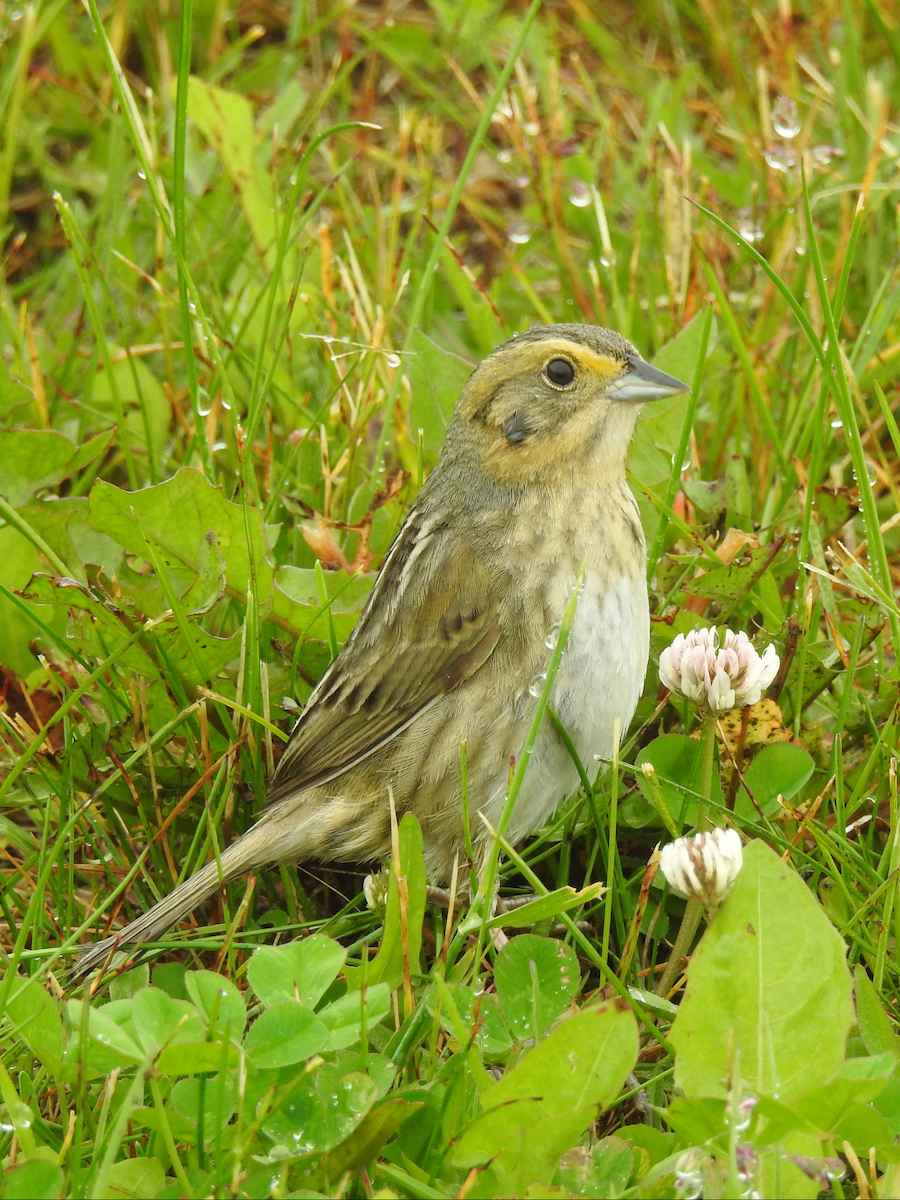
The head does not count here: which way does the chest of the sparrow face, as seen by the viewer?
to the viewer's right

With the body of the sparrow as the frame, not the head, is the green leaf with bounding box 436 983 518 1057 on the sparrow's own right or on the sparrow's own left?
on the sparrow's own right

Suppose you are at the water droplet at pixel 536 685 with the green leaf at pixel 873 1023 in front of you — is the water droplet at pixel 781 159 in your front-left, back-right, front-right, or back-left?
back-left

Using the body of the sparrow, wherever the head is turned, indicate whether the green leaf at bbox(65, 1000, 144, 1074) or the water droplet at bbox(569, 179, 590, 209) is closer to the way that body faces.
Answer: the water droplet

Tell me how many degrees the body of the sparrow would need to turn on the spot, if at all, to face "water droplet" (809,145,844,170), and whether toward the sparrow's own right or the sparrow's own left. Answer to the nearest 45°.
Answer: approximately 45° to the sparrow's own left

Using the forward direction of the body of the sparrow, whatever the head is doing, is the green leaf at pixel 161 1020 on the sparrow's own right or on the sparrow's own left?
on the sparrow's own right

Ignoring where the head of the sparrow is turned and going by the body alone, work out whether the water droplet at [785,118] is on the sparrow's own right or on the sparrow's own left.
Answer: on the sparrow's own left

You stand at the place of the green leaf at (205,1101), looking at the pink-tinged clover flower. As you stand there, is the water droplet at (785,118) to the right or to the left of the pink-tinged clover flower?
left
